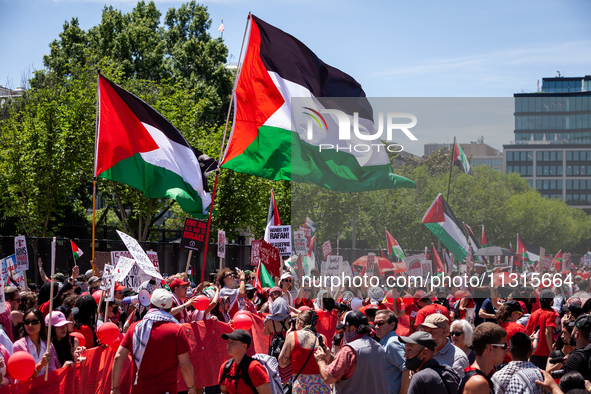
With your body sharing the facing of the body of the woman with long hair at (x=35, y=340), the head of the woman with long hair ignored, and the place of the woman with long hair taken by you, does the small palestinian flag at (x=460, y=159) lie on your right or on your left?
on your left

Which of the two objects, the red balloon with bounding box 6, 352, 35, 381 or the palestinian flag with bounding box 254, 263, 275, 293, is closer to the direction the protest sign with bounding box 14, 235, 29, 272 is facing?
the red balloon

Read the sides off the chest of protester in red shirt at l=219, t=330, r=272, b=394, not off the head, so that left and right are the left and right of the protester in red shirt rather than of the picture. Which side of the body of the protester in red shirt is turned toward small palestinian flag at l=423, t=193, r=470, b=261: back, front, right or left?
back

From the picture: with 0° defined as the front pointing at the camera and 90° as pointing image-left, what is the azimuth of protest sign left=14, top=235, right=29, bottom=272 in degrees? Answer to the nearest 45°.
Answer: approximately 0°

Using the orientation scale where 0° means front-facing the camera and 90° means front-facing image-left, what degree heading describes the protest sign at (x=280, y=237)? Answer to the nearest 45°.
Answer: approximately 0°

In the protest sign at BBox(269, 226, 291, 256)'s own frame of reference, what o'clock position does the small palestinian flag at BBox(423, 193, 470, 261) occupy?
The small palestinian flag is roughly at 8 o'clock from the protest sign.

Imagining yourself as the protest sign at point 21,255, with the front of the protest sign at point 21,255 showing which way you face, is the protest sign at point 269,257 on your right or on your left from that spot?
on your left

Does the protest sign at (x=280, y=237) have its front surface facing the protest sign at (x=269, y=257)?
yes

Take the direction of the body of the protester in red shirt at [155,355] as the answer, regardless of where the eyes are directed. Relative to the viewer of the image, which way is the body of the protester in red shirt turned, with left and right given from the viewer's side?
facing away from the viewer
